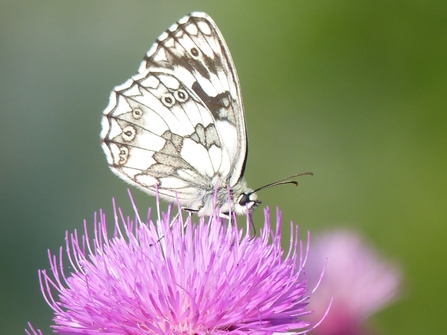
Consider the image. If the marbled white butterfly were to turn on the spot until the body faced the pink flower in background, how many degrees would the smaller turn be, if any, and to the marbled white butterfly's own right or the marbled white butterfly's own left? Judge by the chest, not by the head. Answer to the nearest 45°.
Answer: approximately 45° to the marbled white butterfly's own left

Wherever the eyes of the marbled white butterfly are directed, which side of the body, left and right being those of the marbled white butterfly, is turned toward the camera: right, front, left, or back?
right
